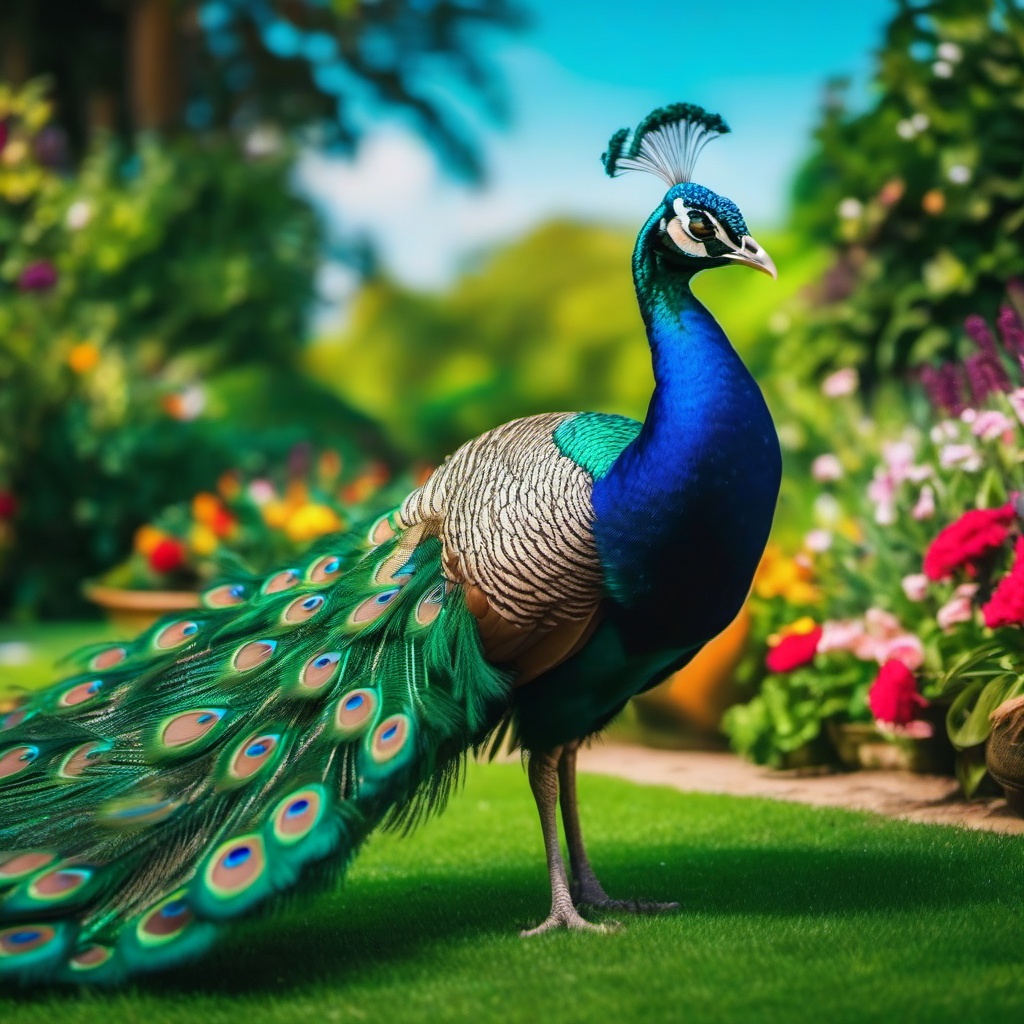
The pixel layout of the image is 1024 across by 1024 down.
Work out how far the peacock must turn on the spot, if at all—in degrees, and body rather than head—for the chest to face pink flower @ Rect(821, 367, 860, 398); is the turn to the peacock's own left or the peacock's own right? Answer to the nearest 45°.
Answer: approximately 45° to the peacock's own left

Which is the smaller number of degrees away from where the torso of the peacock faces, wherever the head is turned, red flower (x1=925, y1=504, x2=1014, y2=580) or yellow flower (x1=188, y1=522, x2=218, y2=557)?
the red flower

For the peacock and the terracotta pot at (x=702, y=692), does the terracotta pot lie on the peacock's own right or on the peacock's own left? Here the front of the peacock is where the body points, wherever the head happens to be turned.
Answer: on the peacock's own left

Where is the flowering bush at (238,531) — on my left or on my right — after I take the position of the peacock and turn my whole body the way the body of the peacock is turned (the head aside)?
on my left

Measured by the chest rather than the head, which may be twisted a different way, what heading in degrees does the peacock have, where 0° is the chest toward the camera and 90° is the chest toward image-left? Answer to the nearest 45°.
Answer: approximately 270°

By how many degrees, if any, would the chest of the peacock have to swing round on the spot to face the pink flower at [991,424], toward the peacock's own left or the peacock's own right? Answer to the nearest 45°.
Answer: approximately 45° to the peacock's own left

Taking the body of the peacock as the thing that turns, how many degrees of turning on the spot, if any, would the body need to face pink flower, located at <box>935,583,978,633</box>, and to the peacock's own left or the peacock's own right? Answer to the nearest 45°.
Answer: approximately 45° to the peacock's own left

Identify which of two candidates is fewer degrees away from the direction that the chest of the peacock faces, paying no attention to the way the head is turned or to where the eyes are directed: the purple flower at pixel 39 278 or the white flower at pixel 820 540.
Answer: the white flower

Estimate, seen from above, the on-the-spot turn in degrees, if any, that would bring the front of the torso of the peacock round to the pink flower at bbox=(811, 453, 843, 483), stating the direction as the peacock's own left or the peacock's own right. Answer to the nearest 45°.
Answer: approximately 45° to the peacock's own left
